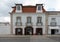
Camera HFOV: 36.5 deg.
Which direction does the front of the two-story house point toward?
toward the camera
